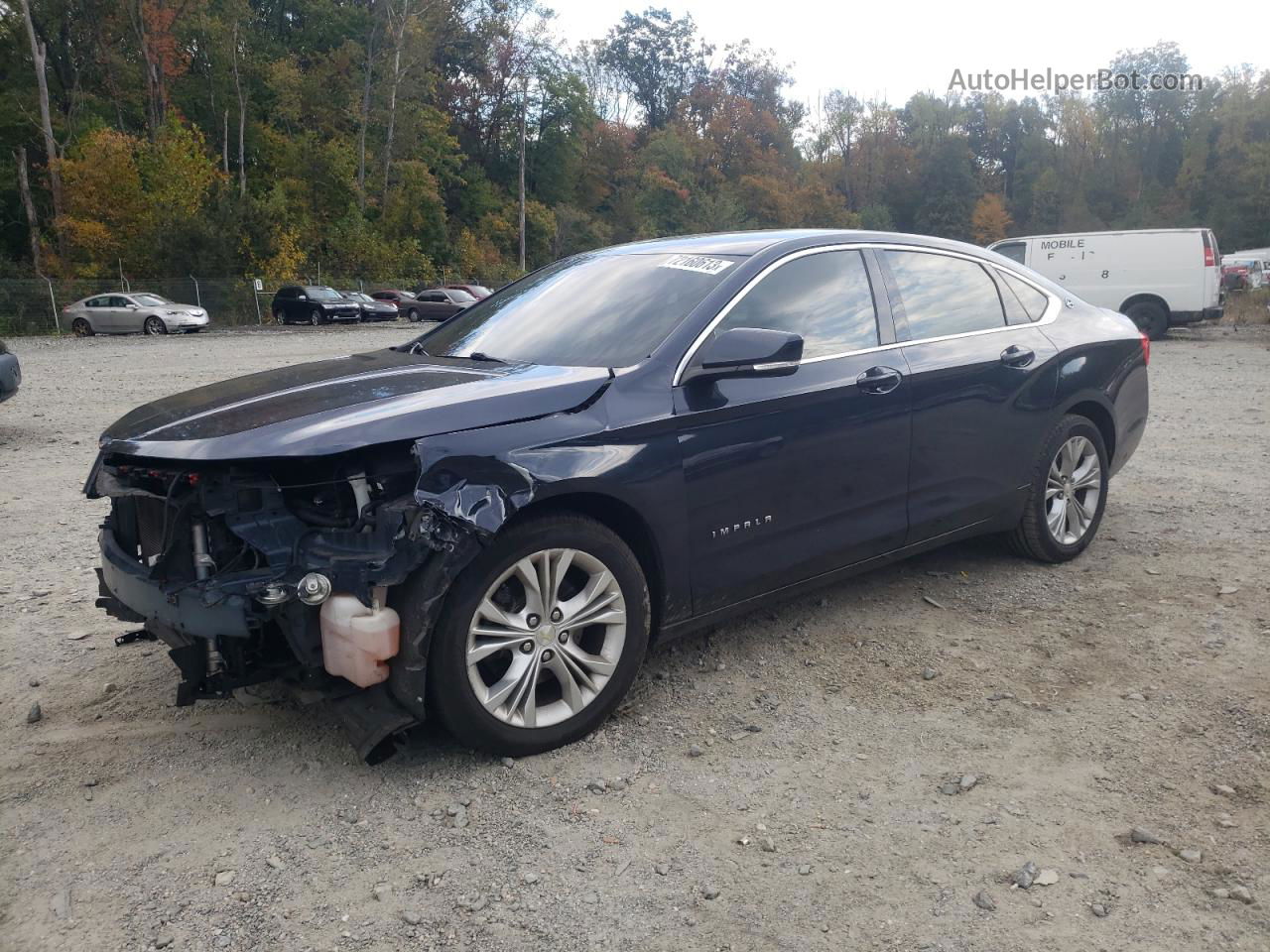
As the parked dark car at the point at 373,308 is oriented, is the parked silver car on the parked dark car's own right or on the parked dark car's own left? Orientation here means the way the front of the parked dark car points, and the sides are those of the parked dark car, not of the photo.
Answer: on the parked dark car's own right

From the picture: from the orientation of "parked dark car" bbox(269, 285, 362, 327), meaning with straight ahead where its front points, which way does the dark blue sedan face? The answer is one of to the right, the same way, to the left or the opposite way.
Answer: to the right

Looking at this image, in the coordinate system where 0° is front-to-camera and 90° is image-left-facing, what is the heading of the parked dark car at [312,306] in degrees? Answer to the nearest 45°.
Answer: approximately 315°

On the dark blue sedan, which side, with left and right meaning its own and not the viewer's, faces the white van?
back

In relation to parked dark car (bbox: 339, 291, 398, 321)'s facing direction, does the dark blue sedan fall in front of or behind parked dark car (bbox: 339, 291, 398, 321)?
in front

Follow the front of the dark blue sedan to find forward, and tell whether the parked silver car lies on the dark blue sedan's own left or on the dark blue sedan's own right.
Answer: on the dark blue sedan's own right

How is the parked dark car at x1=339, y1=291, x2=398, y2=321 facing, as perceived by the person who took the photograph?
facing the viewer and to the right of the viewer

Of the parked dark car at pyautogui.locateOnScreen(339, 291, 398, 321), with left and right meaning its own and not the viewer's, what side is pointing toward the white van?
front

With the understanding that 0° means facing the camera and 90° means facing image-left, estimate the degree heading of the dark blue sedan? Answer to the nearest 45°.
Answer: approximately 45°

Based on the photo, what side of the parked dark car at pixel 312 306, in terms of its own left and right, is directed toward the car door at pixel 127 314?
right
